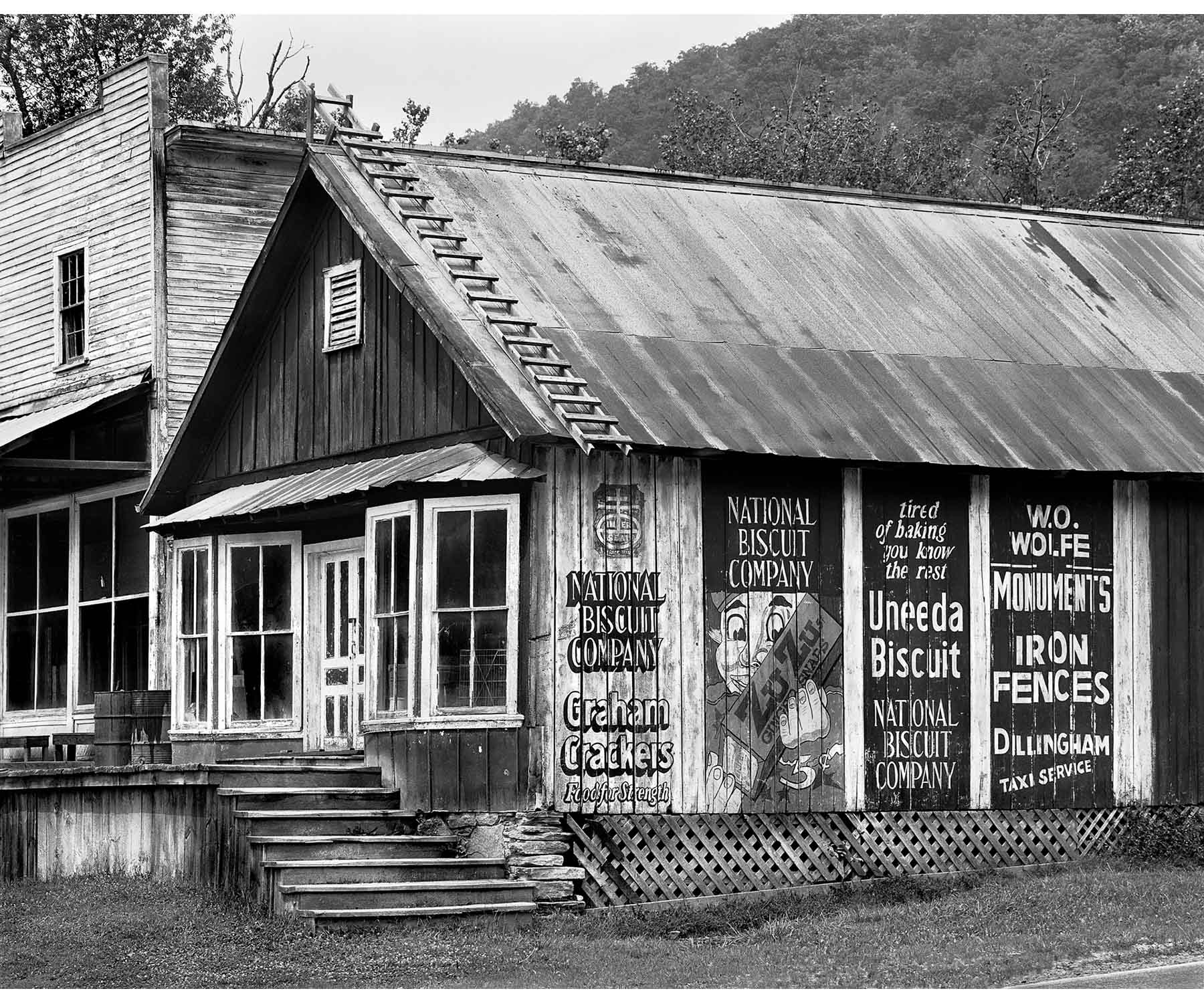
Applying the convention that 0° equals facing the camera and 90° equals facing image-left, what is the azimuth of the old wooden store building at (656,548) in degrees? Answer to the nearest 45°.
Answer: approximately 45°

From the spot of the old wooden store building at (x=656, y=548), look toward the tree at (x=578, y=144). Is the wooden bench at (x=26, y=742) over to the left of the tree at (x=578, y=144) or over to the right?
left

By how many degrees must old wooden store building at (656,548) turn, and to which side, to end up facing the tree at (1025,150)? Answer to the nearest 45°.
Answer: approximately 135° to its right

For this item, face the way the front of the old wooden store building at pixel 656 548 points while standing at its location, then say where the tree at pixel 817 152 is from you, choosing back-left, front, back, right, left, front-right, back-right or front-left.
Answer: back-right

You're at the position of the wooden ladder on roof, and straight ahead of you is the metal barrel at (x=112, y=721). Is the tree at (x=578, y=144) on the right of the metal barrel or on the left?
right

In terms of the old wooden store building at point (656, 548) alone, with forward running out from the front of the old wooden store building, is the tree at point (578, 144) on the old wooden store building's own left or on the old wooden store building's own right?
on the old wooden store building's own right
